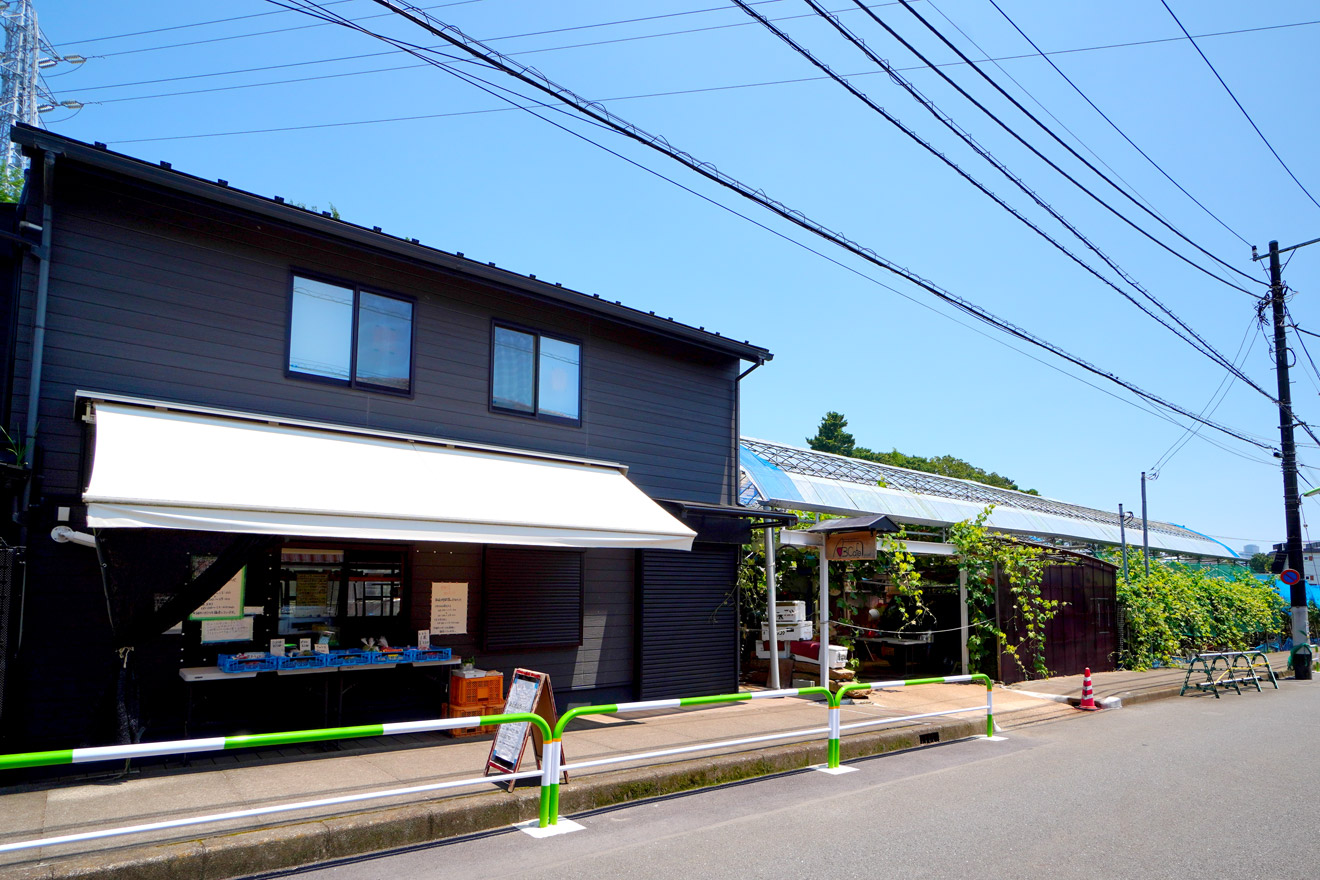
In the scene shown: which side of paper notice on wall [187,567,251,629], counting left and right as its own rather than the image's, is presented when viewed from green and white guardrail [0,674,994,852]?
front

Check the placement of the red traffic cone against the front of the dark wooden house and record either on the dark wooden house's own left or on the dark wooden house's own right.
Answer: on the dark wooden house's own left

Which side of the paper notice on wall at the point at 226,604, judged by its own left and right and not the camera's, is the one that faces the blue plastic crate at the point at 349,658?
left

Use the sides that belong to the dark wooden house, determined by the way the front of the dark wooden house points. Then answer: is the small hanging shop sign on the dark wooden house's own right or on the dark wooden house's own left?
on the dark wooden house's own left

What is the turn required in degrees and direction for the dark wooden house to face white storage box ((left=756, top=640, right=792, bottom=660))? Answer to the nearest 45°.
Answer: approximately 90° to its left

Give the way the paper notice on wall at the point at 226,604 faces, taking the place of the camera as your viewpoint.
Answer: facing the viewer

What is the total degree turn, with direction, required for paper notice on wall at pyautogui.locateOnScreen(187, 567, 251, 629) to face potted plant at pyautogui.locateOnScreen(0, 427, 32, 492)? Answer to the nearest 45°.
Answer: approximately 45° to its right

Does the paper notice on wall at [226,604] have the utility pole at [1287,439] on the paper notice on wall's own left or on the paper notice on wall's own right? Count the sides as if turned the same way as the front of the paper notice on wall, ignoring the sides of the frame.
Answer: on the paper notice on wall's own left

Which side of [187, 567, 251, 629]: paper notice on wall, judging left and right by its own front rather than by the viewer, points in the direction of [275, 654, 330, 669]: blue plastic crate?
left

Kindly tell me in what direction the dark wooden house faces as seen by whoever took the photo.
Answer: facing the viewer and to the right of the viewer

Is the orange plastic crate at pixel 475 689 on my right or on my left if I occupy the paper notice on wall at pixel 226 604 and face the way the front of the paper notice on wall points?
on my left
